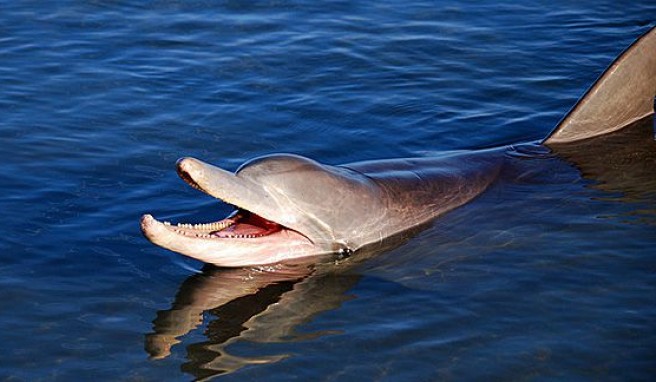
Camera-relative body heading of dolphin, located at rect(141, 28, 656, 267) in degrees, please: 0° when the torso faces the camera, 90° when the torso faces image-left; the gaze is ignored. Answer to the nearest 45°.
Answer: approximately 90°
